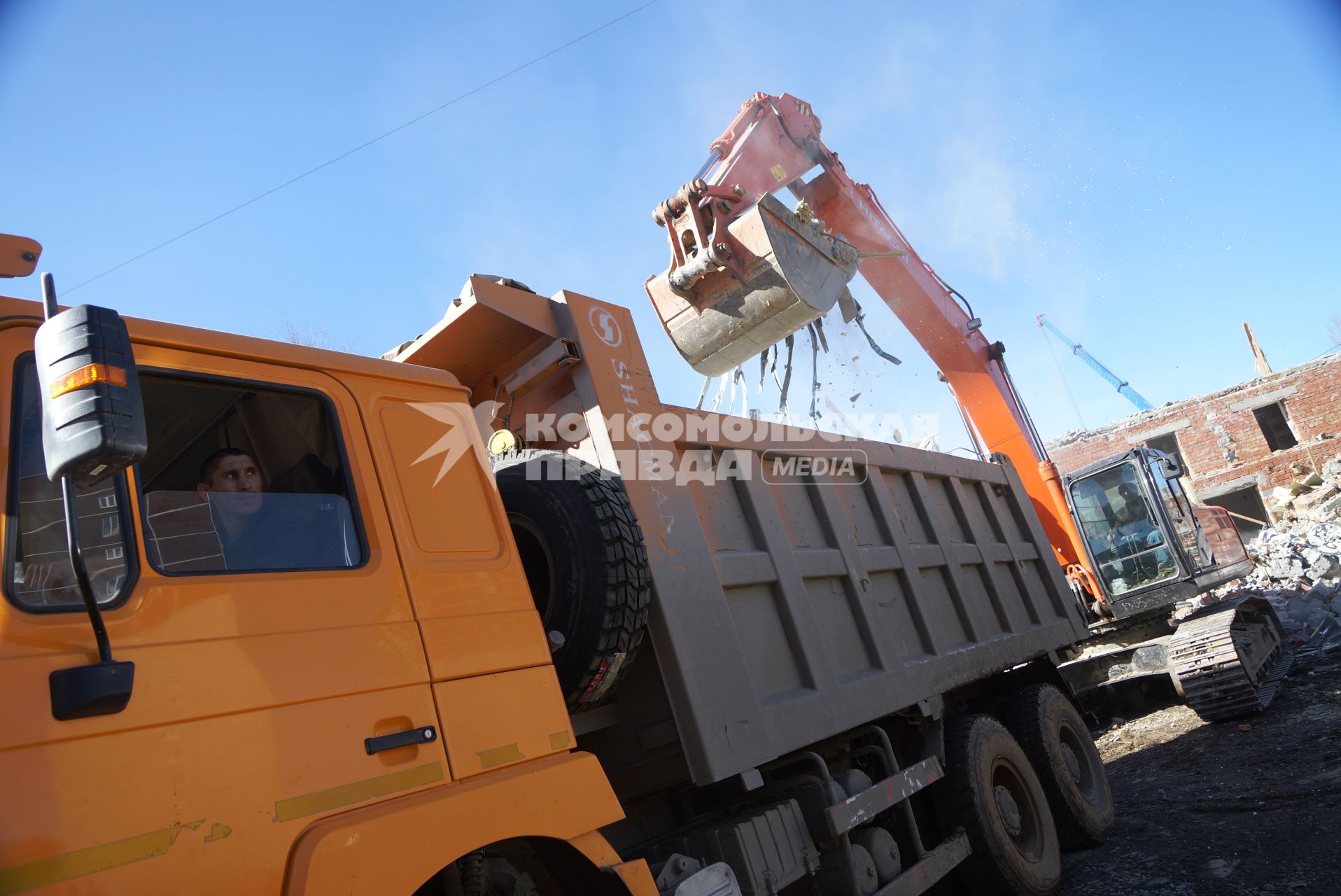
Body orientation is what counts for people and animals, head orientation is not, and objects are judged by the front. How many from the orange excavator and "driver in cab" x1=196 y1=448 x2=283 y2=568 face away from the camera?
0

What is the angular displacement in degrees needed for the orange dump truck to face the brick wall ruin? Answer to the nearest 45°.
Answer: approximately 180°

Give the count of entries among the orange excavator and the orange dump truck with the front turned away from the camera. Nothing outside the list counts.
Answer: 0

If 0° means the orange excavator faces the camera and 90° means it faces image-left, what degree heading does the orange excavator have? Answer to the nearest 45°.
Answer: approximately 45°

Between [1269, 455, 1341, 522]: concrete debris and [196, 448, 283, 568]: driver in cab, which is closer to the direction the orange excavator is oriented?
the driver in cab

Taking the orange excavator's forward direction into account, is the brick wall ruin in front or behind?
behind

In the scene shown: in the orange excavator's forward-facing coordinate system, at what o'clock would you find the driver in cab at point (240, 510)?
The driver in cab is roughly at 11 o'clock from the orange excavator.

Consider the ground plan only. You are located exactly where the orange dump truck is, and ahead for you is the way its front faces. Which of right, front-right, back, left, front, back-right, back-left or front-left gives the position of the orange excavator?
back

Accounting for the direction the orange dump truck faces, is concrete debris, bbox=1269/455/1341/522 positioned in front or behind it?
behind

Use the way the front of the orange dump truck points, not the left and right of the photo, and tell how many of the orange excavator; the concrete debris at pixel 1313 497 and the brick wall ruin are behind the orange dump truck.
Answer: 3

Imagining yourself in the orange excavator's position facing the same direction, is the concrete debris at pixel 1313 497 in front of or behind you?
behind
